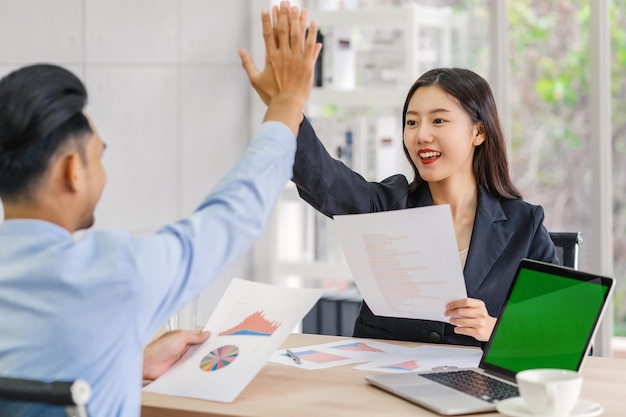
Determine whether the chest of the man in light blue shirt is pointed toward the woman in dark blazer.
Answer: yes

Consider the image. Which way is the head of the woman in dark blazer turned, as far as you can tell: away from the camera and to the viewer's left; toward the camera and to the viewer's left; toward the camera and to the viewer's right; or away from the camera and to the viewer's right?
toward the camera and to the viewer's left

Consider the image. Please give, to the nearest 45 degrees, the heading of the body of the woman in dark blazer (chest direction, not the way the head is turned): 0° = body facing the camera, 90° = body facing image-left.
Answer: approximately 45°

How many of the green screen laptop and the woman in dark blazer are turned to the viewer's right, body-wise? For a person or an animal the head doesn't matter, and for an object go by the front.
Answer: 0

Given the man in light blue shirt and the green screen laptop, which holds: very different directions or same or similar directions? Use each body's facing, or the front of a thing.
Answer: very different directions

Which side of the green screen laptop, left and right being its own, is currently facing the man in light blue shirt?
front

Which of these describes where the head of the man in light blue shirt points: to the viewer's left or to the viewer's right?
to the viewer's right

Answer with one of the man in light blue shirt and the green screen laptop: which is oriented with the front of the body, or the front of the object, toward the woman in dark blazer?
the man in light blue shirt

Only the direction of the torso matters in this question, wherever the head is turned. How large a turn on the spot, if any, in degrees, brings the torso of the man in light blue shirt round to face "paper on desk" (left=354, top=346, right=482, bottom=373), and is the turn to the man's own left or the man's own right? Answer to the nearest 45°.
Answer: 0° — they already face it

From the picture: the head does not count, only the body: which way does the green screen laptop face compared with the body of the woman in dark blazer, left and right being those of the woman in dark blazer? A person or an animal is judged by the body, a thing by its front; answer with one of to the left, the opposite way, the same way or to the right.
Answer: the same way

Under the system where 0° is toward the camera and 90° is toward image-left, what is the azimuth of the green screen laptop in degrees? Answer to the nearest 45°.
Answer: approximately 45°

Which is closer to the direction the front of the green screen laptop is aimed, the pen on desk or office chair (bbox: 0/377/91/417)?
the office chair

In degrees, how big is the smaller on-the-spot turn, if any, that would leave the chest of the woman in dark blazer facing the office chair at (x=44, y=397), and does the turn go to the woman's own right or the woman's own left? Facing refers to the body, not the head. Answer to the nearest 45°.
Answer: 0° — they already face it

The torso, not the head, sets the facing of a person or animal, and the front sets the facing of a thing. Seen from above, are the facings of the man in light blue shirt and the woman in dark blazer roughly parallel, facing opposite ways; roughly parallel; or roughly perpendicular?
roughly parallel, facing opposite ways

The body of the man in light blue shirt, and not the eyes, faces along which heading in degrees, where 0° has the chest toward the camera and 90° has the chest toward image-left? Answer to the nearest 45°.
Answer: approximately 225°

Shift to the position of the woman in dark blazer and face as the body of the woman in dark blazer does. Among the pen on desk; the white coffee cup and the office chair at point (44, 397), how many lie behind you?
0
